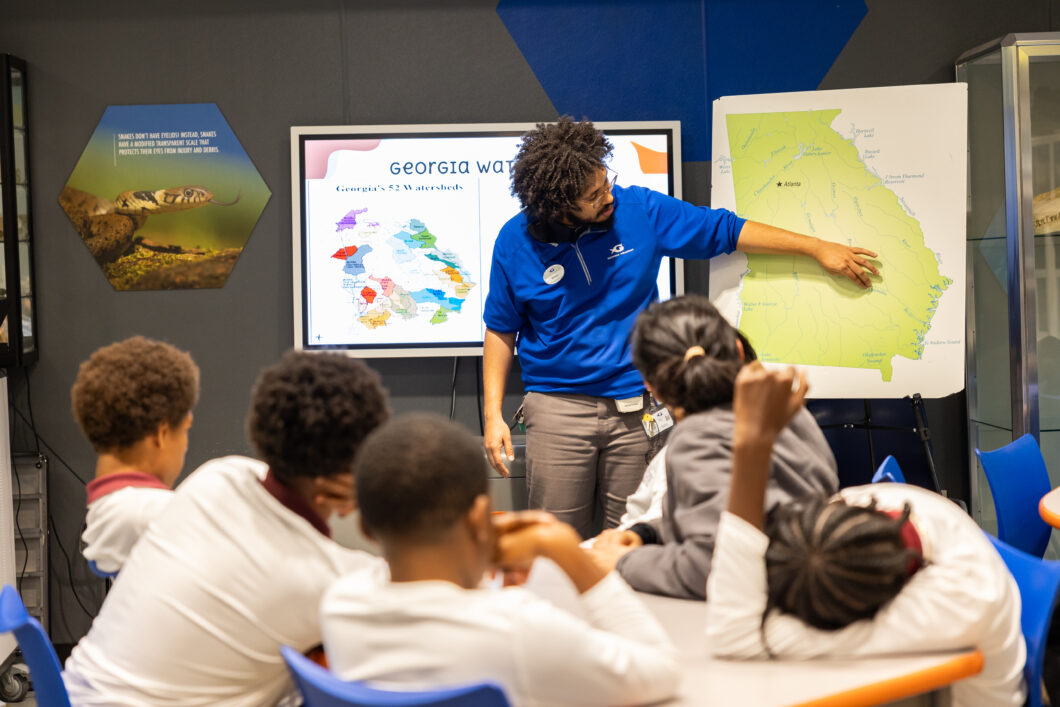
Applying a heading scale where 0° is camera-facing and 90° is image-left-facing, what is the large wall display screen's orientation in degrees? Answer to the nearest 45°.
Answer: approximately 0°

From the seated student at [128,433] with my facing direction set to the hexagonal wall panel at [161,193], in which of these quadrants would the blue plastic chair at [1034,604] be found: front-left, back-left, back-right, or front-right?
back-right

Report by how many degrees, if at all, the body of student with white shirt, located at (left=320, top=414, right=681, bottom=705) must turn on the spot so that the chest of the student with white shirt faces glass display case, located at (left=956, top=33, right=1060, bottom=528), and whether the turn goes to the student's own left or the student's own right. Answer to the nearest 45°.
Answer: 0° — they already face it

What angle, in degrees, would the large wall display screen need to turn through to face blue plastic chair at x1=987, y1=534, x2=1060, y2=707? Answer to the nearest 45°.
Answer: approximately 45° to its left

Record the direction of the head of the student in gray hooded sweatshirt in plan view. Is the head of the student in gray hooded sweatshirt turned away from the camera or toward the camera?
away from the camera

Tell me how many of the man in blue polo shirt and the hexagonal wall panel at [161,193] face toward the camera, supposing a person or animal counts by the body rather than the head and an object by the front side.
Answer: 2

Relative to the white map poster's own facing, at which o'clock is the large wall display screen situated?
The large wall display screen is roughly at 3 o'clock from the white map poster.

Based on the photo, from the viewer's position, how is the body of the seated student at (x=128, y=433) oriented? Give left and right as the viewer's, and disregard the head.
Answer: facing away from the viewer and to the right of the viewer

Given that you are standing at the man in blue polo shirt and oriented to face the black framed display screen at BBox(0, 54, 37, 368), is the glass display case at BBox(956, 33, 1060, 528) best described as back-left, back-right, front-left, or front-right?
back-right
